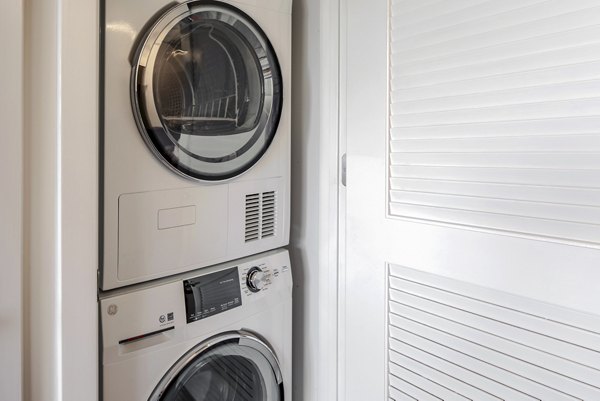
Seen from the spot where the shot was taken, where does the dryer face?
facing the viewer and to the right of the viewer
